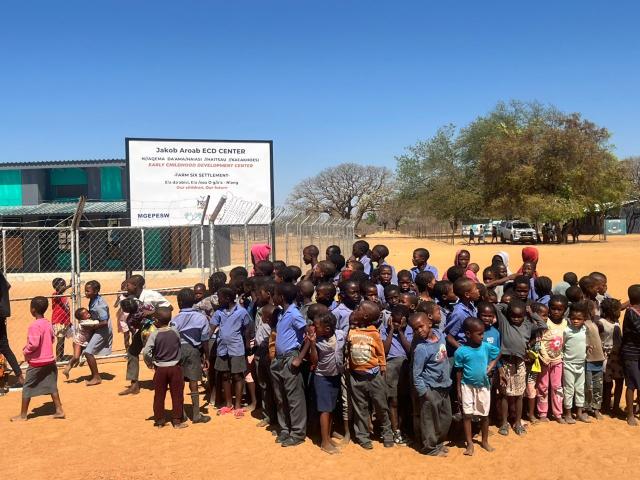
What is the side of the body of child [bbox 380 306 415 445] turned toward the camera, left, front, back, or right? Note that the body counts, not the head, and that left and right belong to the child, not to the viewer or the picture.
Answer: front

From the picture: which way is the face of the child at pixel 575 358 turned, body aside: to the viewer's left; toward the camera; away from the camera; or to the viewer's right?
toward the camera

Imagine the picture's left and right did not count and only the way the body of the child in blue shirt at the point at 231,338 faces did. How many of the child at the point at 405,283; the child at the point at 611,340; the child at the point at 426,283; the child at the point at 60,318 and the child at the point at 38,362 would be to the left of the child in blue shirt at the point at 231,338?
3

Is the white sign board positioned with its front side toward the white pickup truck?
no

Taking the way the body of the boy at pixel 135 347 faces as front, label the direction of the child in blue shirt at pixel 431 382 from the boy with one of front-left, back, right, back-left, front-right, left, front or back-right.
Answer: back-left

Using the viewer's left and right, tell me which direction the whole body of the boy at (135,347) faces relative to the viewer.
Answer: facing to the left of the viewer

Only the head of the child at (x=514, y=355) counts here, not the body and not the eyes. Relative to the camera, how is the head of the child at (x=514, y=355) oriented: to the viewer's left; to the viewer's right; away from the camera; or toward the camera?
toward the camera

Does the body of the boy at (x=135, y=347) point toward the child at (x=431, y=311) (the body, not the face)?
no

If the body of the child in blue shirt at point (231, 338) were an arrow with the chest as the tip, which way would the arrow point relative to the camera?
toward the camera

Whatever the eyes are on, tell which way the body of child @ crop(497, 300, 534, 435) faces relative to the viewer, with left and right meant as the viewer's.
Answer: facing the viewer

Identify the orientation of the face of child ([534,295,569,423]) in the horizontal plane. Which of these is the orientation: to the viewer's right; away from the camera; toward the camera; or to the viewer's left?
toward the camera

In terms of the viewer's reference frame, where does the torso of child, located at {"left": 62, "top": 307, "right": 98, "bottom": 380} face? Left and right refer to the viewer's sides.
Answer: facing to the right of the viewer

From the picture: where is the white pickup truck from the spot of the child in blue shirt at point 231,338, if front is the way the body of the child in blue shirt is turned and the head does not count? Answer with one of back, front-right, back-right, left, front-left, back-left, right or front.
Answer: back-left

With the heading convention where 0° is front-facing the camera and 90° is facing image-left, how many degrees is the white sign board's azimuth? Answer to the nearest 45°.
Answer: approximately 0°

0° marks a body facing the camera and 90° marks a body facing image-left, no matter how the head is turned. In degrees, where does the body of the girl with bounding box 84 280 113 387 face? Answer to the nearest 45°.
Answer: approximately 90°

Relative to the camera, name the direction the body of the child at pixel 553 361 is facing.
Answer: toward the camera

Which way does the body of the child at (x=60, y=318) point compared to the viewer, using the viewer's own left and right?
facing to the right of the viewer
